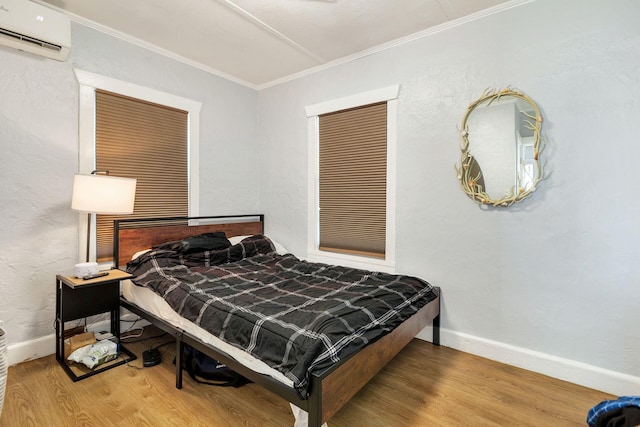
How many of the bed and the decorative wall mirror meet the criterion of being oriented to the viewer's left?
0

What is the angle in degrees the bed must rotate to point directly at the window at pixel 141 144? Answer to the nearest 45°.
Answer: approximately 180°

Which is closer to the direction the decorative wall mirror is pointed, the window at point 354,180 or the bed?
the bed

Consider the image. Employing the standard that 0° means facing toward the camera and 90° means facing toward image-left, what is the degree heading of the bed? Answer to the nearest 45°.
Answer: approximately 315°

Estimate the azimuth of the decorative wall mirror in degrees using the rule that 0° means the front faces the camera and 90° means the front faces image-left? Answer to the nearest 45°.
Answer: approximately 0°

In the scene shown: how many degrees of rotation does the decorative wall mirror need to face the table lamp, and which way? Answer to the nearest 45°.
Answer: approximately 45° to its right

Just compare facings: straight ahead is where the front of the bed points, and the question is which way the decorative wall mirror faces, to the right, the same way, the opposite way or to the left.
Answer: to the right

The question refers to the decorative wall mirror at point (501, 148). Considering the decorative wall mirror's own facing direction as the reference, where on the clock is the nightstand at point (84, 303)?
The nightstand is roughly at 2 o'clock from the decorative wall mirror.

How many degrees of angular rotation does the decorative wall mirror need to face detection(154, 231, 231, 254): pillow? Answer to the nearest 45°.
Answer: approximately 90° to its right

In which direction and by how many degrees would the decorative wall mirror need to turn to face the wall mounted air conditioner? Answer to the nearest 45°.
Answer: approximately 45° to its right

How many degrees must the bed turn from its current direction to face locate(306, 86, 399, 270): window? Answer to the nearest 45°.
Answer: approximately 90° to its left

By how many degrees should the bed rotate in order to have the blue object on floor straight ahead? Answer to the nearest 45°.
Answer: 0° — it already faces it
